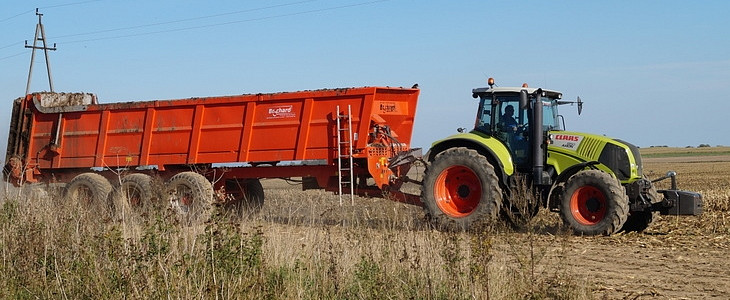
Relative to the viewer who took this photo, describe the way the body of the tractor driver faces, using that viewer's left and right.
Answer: facing to the right of the viewer
